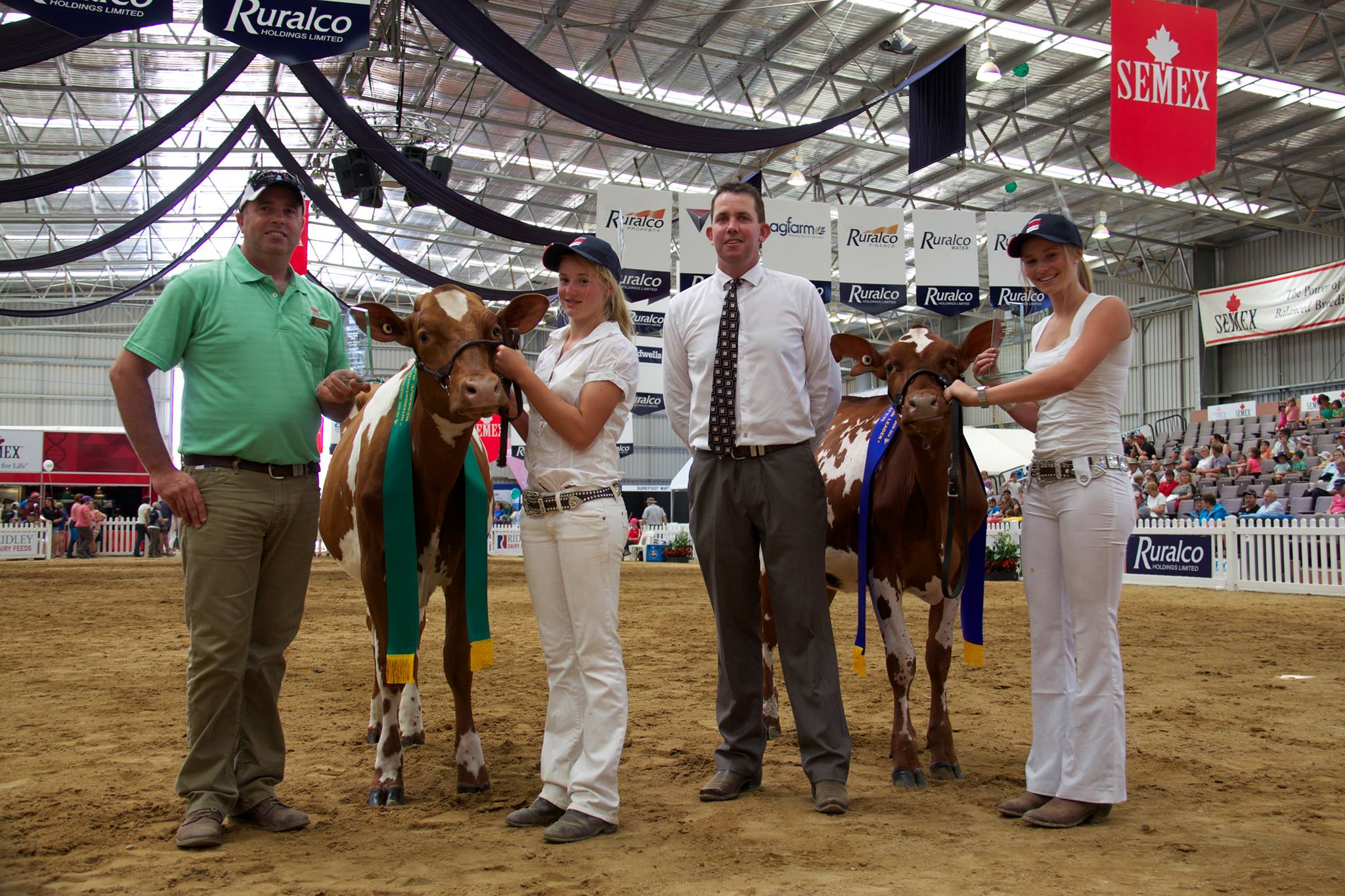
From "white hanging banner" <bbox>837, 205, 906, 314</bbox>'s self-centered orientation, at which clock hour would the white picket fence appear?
The white picket fence is roughly at 9 o'clock from the white hanging banner.

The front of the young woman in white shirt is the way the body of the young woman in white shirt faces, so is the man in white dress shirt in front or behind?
behind

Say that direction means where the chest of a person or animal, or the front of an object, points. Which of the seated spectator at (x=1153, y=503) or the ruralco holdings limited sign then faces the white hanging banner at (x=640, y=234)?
the seated spectator

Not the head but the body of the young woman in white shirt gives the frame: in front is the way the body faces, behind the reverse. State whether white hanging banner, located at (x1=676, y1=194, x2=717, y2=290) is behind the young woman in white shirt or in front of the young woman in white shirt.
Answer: behind

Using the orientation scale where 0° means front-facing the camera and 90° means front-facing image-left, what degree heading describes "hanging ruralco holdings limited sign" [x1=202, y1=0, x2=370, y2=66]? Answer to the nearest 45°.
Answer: approximately 0°

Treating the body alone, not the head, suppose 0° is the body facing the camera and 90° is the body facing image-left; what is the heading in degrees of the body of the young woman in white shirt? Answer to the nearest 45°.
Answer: approximately 45°

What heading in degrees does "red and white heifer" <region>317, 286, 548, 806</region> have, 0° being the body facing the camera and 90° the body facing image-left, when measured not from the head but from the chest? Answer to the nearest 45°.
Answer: approximately 0°

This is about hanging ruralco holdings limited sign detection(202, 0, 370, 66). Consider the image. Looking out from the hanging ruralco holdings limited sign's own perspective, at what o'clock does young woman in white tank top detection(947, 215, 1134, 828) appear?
The young woman in white tank top is roughly at 11 o'clock from the hanging ruralco holdings limited sign.

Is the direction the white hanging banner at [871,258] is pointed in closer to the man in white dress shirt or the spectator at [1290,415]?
the man in white dress shirt

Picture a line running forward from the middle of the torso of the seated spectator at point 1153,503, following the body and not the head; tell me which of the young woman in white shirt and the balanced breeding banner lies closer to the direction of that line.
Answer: the young woman in white shirt

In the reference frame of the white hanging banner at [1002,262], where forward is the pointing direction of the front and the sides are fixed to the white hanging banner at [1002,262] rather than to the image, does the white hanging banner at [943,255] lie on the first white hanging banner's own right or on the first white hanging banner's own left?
on the first white hanging banner's own right

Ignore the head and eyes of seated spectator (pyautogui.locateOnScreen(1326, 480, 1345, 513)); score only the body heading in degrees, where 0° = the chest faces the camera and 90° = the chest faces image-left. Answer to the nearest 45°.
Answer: approximately 45°
